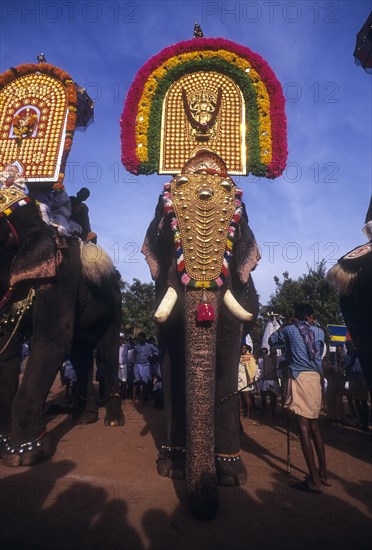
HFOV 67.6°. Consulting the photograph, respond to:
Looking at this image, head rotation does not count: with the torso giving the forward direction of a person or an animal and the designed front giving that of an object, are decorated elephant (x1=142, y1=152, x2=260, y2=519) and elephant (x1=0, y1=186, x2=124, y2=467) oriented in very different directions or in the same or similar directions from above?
same or similar directions

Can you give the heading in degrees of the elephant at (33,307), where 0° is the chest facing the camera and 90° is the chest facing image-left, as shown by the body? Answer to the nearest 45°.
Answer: approximately 45°

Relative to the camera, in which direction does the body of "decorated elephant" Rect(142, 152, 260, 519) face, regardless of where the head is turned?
toward the camera

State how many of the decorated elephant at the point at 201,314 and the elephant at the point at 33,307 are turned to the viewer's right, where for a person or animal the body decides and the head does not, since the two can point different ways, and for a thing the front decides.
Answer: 0

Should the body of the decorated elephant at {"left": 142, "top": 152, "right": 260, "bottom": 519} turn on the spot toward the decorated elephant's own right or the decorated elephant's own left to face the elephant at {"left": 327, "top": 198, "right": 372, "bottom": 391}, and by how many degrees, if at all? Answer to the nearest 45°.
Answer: approximately 90° to the decorated elephant's own left

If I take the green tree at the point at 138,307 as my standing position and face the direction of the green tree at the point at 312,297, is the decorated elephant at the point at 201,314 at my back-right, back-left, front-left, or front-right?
front-right

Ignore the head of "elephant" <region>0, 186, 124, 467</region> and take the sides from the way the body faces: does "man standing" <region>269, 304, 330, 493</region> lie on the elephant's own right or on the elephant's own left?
on the elephant's own left

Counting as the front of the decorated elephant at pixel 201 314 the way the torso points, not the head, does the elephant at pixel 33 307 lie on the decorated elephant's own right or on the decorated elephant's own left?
on the decorated elephant's own right

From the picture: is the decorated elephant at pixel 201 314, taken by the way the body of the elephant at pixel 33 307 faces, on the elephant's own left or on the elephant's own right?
on the elephant's own left

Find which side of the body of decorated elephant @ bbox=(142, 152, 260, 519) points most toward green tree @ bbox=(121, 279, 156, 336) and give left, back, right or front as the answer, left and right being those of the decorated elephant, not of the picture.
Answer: back

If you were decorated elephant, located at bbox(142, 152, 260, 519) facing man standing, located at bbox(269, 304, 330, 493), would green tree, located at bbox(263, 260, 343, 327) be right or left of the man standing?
left

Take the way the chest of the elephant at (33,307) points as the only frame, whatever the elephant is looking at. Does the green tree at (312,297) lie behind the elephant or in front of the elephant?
behind
